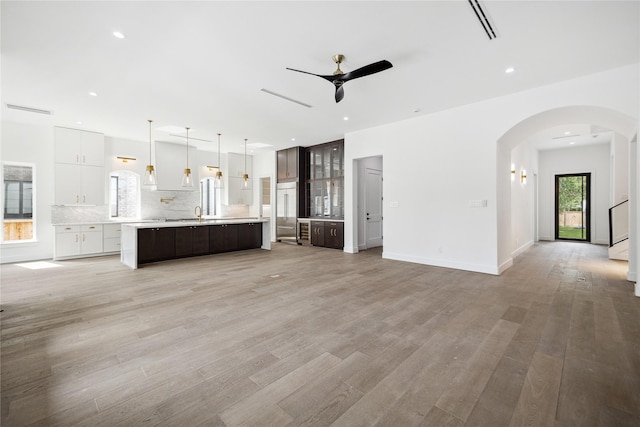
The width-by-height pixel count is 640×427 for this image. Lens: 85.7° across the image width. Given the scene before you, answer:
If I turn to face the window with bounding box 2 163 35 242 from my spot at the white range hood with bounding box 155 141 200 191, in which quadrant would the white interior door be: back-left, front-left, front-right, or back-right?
back-left

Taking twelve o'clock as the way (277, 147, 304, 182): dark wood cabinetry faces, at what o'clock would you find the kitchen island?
The kitchen island is roughly at 12 o'clock from the dark wood cabinetry.

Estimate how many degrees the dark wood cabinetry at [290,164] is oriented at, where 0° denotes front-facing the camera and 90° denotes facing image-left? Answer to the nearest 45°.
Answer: approximately 45°

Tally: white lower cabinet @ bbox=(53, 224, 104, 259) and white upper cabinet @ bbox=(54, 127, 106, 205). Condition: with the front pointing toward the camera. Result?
2

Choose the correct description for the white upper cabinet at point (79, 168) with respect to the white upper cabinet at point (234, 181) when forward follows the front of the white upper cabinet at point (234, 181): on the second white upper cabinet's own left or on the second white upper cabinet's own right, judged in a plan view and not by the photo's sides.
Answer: on the second white upper cabinet's own right

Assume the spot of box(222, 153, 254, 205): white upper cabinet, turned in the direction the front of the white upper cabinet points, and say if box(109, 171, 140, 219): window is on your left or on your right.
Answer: on your right

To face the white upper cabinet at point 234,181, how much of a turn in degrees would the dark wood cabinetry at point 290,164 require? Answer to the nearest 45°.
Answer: approximately 90° to its right

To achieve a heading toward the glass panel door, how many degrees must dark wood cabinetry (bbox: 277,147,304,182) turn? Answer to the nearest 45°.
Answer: approximately 135° to its left

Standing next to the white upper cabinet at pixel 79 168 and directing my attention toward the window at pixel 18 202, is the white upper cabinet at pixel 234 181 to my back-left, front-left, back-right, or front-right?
back-right
